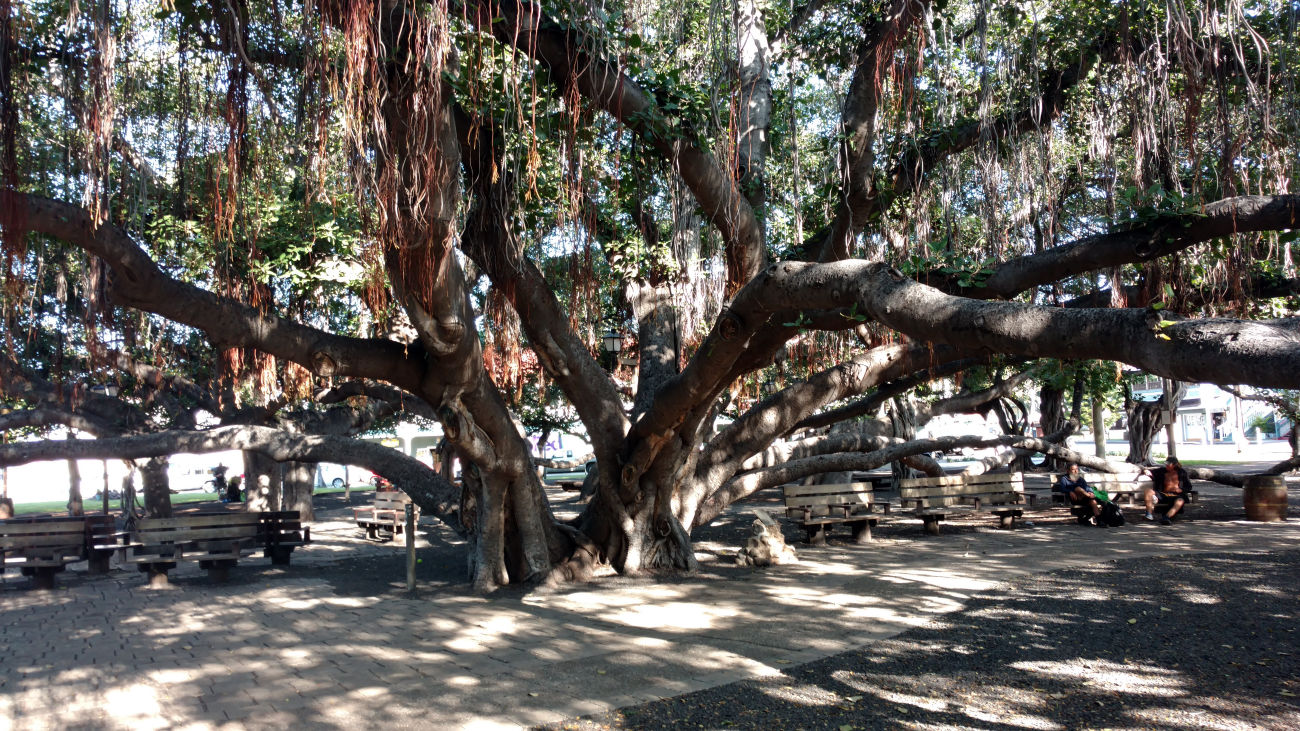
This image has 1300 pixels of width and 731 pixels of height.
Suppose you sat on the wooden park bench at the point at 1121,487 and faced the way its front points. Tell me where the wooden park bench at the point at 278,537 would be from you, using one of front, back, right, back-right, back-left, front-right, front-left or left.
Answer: front-right

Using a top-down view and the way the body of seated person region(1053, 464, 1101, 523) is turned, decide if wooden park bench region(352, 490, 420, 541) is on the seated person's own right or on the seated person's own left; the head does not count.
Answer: on the seated person's own right

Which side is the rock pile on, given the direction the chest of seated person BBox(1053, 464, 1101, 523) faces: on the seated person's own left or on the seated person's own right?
on the seated person's own right

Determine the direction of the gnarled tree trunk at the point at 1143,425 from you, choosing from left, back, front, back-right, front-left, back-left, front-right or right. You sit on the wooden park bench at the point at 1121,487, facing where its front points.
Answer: back

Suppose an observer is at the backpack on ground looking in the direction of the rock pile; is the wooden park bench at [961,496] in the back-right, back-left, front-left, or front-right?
front-right

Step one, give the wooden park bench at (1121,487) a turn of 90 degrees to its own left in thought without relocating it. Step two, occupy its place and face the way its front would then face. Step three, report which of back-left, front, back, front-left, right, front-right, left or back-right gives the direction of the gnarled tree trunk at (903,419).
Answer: back-left

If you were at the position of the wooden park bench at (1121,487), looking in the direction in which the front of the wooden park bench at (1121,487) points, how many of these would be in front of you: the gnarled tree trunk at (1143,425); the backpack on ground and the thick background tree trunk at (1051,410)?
1

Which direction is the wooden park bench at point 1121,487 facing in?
toward the camera

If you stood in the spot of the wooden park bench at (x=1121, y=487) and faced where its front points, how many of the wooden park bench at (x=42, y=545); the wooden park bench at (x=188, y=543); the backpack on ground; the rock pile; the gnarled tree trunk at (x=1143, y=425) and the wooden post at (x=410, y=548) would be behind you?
1
